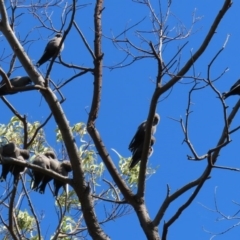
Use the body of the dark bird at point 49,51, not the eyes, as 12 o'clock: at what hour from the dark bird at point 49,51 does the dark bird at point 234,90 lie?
the dark bird at point 234,90 is roughly at 1 o'clock from the dark bird at point 49,51.

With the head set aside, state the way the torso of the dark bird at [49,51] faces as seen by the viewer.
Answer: to the viewer's right
